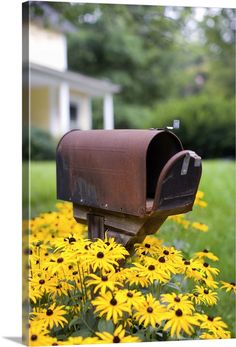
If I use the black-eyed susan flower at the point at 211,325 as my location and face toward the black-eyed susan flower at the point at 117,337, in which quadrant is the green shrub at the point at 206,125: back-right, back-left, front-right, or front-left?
back-right

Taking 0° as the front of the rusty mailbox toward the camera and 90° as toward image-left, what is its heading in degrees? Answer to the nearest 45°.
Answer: approximately 315°

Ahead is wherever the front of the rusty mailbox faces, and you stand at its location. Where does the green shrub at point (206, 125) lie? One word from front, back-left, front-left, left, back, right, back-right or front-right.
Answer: back-left

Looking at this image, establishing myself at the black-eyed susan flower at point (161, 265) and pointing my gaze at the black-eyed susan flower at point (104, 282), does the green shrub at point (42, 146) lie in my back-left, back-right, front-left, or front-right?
back-right
